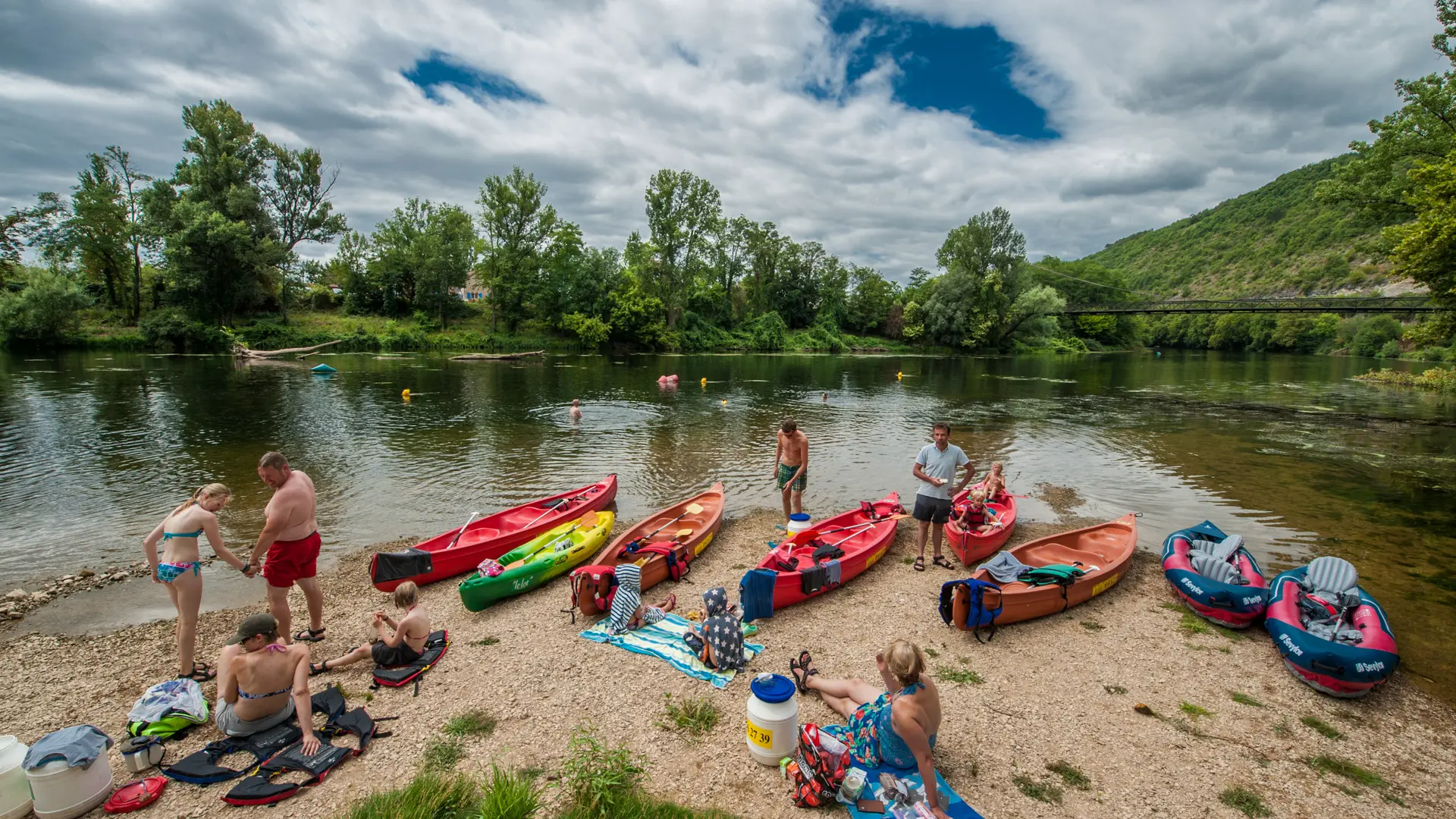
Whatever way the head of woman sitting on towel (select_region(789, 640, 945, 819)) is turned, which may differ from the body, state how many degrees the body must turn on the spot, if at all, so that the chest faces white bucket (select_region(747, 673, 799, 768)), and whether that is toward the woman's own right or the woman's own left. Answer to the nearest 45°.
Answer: approximately 45° to the woman's own left

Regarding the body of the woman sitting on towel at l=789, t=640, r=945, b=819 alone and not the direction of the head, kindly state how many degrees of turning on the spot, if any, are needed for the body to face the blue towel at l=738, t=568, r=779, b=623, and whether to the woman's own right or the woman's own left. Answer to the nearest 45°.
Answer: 0° — they already face it

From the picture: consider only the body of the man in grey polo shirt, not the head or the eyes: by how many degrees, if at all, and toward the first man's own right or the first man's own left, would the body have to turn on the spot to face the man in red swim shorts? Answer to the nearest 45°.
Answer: approximately 45° to the first man's own right

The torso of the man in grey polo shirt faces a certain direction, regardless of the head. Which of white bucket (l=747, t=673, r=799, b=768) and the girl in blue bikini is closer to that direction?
the white bucket

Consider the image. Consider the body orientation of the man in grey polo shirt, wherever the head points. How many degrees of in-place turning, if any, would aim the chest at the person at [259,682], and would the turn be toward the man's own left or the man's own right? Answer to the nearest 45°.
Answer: approximately 45° to the man's own right

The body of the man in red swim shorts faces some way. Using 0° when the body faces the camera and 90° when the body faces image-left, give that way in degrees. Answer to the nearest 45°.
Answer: approximately 90°

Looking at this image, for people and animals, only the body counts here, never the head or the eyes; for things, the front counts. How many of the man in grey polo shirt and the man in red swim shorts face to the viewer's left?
1

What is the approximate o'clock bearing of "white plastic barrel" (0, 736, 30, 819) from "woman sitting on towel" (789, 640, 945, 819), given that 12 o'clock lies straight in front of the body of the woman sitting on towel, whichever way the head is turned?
The white plastic barrel is roughly at 10 o'clock from the woman sitting on towel.

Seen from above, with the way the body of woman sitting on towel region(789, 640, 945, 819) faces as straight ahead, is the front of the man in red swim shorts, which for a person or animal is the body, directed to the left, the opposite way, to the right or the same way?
to the left

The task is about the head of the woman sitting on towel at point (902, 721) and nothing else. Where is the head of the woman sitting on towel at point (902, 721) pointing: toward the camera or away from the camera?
away from the camera

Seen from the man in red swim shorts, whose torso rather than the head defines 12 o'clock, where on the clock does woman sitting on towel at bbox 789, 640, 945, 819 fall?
The woman sitting on towel is roughly at 8 o'clock from the man in red swim shorts.
